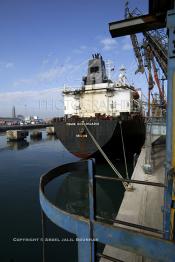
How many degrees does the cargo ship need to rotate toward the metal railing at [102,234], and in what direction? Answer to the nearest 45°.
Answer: approximately 135° to its right

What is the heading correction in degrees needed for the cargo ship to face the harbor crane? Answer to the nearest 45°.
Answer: approximately 90° to its right

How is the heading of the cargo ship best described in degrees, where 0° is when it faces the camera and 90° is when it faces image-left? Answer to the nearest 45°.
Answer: approximately 225°
